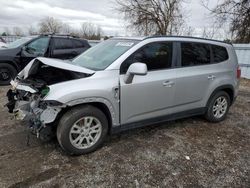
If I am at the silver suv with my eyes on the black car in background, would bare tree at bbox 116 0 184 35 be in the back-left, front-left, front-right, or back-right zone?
front-right

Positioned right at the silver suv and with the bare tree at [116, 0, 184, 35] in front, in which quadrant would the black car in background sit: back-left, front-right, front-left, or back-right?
front-left

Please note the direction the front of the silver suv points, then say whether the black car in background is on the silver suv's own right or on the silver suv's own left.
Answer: on the silver suv's own right

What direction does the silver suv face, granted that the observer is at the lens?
facing the viewer and to the left of the viewer

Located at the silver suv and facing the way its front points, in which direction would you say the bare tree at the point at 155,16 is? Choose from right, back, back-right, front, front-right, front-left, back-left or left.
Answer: back-right
